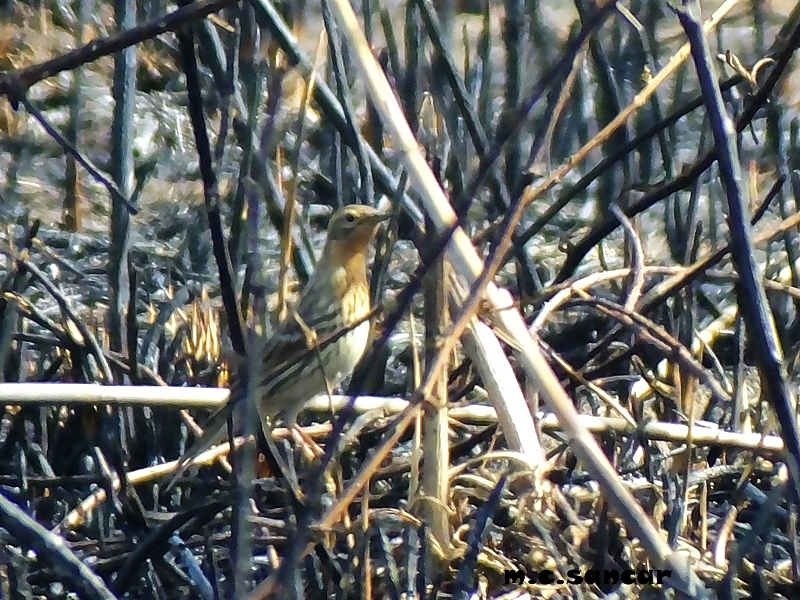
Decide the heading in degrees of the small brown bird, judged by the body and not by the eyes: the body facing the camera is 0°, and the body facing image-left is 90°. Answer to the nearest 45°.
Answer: approximately 270°

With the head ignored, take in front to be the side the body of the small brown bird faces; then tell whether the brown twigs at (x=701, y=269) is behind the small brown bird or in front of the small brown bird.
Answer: in front

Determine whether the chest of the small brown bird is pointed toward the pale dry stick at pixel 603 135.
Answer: no

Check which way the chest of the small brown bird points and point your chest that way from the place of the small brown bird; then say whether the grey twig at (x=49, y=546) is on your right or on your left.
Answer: on your right
